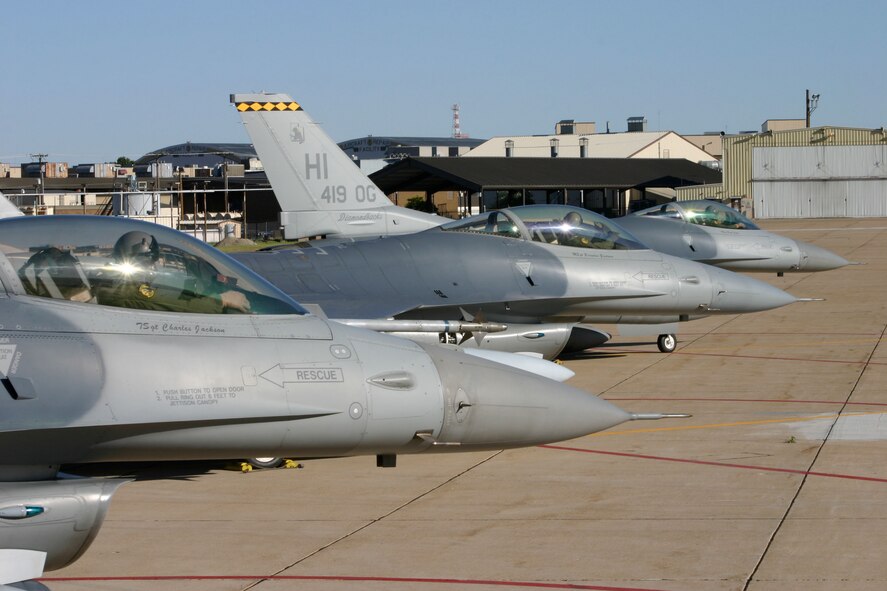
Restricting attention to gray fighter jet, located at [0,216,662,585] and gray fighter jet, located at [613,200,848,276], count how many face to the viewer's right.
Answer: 2

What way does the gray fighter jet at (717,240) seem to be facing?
to the viewer's right

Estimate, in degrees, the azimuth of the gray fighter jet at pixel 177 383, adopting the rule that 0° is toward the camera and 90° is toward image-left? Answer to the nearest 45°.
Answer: approximately 270°

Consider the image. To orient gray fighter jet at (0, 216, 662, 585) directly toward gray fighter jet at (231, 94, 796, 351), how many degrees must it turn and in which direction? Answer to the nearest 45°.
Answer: approximately 90° to its left

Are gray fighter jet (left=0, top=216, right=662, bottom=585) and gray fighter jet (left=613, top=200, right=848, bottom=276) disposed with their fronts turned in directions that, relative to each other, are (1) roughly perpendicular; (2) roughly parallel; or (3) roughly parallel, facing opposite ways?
roughly parallel

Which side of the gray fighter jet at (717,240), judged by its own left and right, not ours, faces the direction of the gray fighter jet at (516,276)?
right

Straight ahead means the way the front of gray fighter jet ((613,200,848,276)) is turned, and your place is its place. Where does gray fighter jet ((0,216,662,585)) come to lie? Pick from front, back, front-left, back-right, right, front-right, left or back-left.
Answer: right

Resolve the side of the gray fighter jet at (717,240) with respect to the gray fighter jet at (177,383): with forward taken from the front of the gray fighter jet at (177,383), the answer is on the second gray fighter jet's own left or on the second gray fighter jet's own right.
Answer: on the second gray fighter jet's own left
